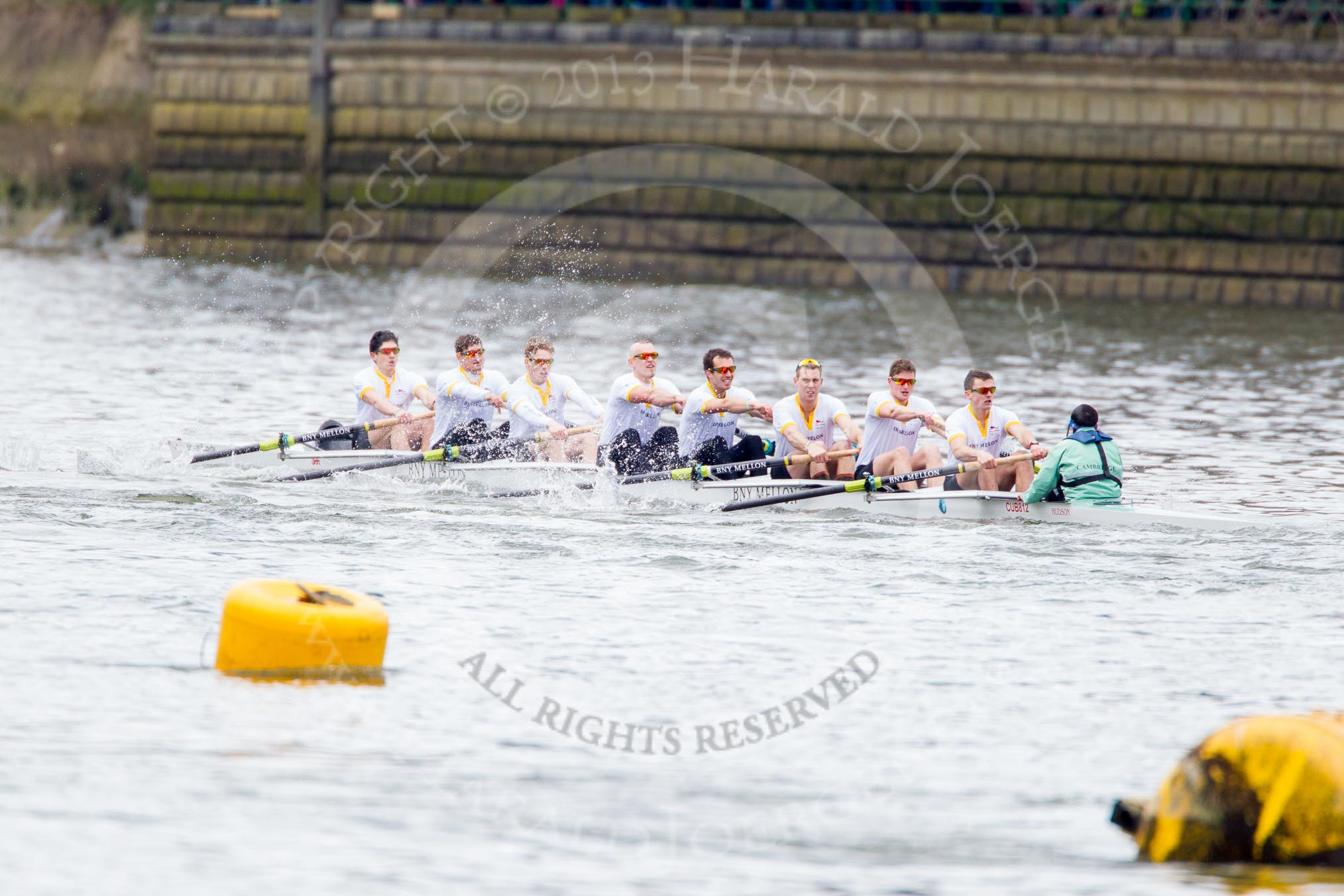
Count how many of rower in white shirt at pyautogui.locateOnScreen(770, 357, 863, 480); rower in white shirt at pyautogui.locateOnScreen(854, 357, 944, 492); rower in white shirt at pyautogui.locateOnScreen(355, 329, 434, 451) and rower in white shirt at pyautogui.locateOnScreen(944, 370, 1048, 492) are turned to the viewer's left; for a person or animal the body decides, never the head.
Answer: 0

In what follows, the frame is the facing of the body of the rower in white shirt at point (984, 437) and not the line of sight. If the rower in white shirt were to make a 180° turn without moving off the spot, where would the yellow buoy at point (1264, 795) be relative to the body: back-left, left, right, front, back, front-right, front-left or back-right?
back-left

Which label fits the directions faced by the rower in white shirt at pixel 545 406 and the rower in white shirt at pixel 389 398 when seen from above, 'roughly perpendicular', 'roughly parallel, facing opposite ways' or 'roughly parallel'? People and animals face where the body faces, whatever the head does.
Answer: roughly parallel

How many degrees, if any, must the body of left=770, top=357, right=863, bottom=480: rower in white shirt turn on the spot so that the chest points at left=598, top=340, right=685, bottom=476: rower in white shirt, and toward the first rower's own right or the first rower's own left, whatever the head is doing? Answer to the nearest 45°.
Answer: approximately 135° to the first rower's own right

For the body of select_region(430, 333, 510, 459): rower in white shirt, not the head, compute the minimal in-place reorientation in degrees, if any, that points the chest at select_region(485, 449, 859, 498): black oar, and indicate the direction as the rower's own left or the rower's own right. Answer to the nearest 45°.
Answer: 0° — they already face it

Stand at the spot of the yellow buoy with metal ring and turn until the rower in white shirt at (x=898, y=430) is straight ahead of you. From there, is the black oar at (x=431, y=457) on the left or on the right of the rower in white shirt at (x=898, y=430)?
left

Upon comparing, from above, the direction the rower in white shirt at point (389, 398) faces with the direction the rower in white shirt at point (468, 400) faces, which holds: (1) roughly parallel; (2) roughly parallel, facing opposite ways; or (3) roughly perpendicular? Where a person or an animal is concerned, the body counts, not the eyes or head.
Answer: roughly parallel

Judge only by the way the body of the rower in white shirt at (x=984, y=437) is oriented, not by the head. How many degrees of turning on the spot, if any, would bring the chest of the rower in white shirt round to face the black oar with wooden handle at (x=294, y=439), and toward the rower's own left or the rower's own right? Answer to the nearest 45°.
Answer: approximately 135° to the rower's own right

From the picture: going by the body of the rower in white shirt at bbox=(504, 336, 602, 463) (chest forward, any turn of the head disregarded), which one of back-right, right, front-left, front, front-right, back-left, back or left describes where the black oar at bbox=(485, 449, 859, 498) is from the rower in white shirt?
front

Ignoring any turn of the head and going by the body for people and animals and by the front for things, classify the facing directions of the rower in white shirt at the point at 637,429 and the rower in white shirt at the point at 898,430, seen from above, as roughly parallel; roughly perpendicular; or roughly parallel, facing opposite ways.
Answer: roughly parallel

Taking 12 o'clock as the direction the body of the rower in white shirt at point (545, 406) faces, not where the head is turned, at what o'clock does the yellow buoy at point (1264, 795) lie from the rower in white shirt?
The yellow buoy is roughly at 1 o'clock from the rower in white shirt.

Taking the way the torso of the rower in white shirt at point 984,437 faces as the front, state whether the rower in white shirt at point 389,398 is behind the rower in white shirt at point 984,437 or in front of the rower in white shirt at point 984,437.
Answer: behind

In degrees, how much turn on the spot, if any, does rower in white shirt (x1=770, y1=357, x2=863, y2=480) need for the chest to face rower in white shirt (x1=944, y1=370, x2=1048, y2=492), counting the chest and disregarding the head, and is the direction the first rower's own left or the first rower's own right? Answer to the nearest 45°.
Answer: approximately 45° to the first rower's own left

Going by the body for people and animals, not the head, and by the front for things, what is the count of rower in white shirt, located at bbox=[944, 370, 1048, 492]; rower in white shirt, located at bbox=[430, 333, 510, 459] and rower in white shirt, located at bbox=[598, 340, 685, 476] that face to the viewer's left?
0

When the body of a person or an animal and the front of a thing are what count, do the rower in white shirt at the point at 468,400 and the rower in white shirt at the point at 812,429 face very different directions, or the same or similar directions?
same or similar directions

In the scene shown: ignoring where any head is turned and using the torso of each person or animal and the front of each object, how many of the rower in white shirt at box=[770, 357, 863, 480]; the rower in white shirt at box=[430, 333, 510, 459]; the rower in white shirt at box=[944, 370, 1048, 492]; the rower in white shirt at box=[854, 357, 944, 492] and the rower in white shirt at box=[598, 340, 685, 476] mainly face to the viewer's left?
0

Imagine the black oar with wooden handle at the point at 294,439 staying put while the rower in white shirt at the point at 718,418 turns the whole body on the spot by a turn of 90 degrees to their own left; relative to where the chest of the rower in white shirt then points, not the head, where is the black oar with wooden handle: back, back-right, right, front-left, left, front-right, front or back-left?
back-left

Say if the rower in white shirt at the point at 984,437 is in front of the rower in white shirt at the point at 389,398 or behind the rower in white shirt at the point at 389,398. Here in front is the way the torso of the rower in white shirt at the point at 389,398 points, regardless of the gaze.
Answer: in front
